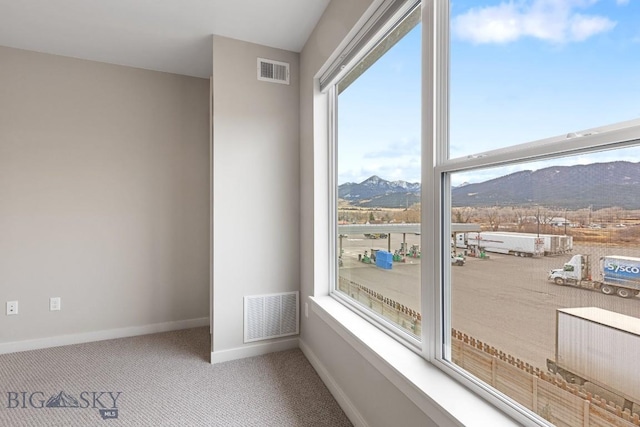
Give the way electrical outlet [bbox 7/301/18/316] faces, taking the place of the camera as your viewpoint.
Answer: facing the viewer

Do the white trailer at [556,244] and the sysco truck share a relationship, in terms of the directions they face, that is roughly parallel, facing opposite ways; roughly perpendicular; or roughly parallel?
roughly parallel

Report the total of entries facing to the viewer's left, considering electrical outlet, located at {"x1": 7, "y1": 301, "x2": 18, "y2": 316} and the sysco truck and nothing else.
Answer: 1

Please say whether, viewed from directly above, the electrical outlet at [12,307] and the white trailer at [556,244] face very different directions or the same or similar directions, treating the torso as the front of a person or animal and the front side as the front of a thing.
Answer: very different directions

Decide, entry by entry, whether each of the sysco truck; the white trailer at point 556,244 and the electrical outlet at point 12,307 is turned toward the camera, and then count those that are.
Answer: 1

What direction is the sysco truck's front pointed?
to the viewer's left

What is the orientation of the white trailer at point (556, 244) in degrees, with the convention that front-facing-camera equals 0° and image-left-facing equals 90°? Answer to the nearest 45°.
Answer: approximately 90°

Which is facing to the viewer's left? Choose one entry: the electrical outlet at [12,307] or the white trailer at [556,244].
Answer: the white trailer
